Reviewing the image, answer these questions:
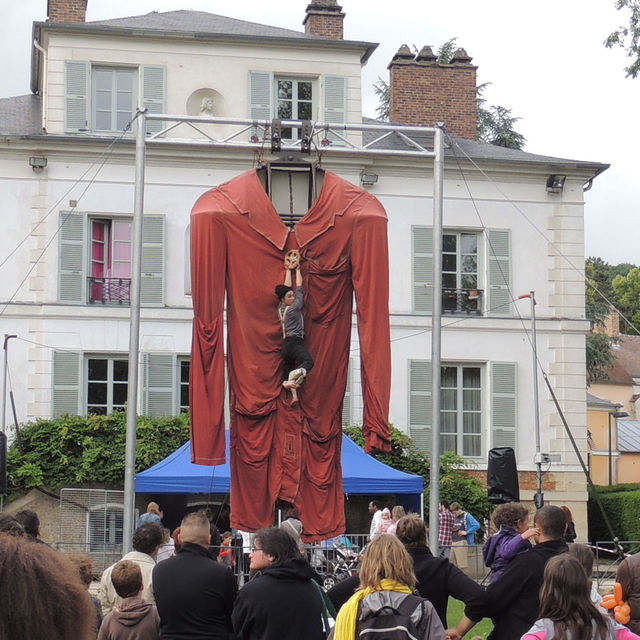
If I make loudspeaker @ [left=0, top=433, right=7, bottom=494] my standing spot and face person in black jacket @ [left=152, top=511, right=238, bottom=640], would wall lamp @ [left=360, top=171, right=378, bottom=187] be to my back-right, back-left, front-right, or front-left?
back-left

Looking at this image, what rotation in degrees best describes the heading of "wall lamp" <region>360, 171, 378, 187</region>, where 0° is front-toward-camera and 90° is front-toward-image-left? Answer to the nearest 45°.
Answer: approximately 0°

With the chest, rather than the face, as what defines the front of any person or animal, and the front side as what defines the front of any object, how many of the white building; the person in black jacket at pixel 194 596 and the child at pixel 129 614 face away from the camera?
2

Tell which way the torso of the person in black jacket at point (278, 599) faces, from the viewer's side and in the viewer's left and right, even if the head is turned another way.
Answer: facing away from the viewer and to the left of the viewer

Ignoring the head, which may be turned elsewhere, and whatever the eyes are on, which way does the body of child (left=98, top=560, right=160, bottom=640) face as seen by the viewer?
away from the camera

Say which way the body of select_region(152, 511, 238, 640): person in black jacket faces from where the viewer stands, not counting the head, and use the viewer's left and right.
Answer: facing away from the viewer
